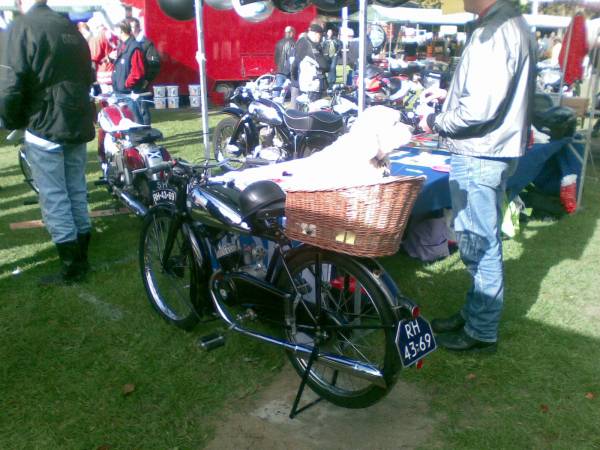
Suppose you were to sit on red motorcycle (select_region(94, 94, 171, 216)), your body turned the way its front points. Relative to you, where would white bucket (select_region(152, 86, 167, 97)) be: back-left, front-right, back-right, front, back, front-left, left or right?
front-right

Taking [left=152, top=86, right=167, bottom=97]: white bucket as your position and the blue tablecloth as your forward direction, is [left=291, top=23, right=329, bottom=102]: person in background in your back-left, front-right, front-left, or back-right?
front-left

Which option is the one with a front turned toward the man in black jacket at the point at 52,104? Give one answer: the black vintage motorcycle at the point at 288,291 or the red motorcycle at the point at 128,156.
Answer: the black vintage motorcycle

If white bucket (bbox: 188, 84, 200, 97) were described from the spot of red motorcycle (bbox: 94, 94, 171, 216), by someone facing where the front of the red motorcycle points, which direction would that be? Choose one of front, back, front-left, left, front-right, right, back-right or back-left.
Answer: front-right

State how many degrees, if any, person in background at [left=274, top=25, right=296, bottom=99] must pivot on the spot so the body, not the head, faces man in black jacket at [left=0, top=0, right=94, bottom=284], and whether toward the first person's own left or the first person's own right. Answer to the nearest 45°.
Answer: approximately 90° to the first person's own right

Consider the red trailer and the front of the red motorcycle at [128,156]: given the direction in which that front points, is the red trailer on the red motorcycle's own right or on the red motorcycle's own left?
on the red motorcycle's own right

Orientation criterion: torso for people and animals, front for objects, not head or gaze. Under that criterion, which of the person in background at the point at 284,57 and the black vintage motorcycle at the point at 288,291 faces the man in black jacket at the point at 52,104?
the black vintage motorcycle

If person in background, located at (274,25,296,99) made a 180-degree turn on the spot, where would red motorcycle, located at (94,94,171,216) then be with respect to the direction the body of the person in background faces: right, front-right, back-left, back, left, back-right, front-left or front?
left

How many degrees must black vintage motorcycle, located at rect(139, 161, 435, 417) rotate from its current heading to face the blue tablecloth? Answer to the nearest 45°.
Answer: approximately 90° to its right

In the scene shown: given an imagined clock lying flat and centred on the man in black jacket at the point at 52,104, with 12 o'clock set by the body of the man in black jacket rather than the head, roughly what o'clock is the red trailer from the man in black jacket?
The red trailer is roughly at 2 o'clock from the man in black jacket.

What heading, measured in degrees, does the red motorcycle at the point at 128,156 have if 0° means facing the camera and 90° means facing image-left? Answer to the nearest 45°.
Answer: approximately 135°

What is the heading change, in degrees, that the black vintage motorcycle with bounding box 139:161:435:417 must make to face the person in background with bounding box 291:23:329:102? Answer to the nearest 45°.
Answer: approximately 45° to its right

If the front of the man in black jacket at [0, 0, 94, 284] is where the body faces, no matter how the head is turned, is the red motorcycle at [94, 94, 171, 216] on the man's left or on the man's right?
on the man's right

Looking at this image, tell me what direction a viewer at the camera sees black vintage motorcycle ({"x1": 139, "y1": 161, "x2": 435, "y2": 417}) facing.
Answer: facing away from the viewer and to the left of the viewer

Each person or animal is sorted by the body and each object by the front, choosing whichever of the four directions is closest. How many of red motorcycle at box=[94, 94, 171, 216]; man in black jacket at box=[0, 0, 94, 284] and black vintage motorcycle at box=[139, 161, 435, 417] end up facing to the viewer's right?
0

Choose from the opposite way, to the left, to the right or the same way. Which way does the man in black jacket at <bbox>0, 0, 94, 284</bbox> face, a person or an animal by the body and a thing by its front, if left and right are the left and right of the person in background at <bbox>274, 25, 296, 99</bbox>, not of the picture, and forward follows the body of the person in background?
the opposite way

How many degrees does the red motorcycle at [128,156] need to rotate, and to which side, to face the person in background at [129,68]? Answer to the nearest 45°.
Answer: approximately 45° to its right
